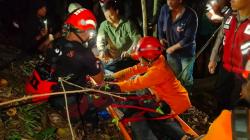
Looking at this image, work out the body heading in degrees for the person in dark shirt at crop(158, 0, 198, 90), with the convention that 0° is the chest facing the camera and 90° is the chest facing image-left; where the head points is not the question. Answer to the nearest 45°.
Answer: approximately 45°

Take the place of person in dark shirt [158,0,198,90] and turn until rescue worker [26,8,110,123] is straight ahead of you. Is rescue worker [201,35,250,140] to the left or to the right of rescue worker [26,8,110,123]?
left

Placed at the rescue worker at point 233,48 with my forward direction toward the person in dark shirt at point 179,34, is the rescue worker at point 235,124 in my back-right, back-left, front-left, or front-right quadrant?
back-left

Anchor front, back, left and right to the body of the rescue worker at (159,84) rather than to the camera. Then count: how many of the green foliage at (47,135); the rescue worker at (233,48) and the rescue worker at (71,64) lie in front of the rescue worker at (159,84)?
2

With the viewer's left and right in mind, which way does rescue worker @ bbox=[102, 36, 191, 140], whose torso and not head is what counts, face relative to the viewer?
facing to the left of the viewer

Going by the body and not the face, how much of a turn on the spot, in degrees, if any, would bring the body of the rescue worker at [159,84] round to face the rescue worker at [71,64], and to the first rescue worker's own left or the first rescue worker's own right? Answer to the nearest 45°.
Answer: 0° — they already face them

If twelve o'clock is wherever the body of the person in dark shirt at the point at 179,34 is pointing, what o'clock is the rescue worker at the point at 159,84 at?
The rescue worker is roughly at 11 o'clock from the person in dark shirt.

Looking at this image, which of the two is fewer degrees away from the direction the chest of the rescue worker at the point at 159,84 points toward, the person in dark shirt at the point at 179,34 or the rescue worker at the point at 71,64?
the rescue worker

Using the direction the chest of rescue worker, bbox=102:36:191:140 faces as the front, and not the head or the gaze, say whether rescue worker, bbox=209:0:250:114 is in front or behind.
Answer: behind
